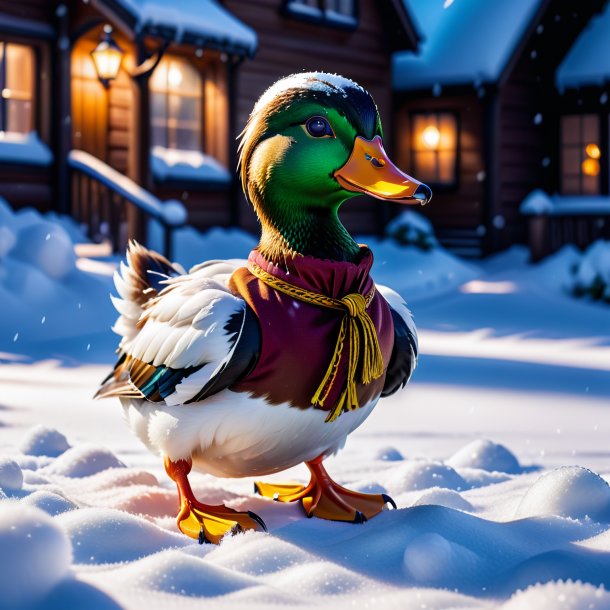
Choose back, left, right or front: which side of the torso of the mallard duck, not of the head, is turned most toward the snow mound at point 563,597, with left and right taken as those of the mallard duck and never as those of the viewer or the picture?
front

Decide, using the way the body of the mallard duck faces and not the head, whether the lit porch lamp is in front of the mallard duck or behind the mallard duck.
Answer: behind

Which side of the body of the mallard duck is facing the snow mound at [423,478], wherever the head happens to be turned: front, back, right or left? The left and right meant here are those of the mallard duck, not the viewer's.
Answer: left

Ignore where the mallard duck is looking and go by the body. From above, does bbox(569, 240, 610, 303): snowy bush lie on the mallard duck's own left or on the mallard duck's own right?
on the mallard duck's own left

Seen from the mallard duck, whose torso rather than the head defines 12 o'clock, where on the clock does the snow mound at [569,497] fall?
The snow mound is roughly at 10 o'clock from the mallard duck.

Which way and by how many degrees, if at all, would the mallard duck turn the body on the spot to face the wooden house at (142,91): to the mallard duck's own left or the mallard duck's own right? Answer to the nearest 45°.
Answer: approximately 135° to the mallard duck's own left

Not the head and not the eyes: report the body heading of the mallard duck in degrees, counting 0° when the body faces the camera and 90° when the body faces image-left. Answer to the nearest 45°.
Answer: approximately 315°

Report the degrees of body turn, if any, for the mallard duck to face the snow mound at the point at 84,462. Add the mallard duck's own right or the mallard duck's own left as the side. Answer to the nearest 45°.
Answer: approximately 180°

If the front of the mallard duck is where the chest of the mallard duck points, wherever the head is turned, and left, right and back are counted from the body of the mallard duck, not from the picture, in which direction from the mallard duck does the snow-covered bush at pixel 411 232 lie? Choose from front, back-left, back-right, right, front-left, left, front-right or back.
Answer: back-left

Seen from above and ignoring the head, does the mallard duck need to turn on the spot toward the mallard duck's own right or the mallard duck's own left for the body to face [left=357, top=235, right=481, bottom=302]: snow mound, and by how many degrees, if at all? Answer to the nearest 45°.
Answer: approximately 135° to the mallard duck's own left
